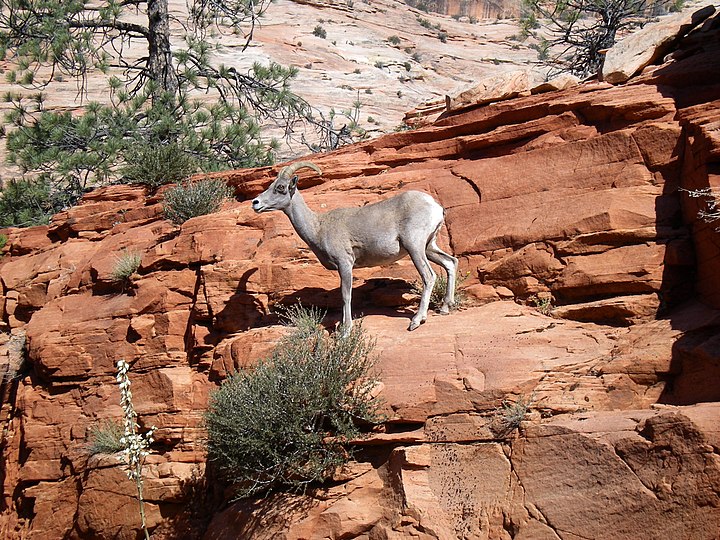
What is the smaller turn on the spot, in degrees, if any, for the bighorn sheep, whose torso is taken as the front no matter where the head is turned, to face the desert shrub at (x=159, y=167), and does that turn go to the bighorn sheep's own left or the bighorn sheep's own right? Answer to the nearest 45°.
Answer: approximately 45° to the bighorn sheep's own right

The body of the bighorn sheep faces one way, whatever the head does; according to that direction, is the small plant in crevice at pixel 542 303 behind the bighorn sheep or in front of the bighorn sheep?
behind

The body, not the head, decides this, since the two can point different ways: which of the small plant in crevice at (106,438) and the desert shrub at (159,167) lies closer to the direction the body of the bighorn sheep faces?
the small plant in crevice

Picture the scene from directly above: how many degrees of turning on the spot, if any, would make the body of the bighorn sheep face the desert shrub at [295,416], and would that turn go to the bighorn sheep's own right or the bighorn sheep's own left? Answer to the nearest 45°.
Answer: approximately 90° to the bighorn sheep's own left

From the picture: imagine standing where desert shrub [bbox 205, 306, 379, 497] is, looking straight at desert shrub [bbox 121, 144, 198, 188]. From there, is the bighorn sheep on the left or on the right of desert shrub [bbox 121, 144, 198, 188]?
right

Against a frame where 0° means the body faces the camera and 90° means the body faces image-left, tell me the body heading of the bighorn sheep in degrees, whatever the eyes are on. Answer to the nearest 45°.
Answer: approximately 90°

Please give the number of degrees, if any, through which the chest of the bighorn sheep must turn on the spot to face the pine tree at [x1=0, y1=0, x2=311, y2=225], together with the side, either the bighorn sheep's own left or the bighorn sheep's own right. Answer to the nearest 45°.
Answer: approximately 45° to the bighorn sheep's own right

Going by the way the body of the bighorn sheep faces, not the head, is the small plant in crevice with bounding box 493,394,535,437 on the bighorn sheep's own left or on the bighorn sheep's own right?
on the bighorn sheep's own left

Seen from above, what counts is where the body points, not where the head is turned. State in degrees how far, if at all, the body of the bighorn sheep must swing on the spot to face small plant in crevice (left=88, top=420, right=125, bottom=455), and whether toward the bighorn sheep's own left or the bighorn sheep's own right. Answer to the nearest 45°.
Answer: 0° — it already faces it

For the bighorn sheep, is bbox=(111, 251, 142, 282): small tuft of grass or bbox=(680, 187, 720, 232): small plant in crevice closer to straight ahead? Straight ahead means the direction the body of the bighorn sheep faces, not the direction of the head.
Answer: the small tuft of grass

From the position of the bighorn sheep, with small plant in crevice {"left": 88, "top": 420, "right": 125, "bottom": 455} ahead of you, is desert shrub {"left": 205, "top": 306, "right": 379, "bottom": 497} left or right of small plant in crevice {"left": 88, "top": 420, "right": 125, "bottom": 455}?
left
